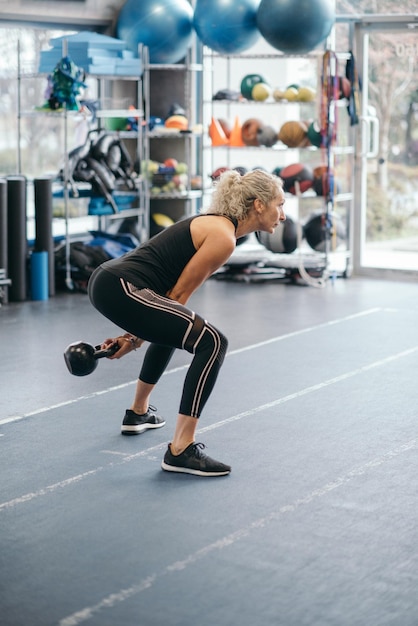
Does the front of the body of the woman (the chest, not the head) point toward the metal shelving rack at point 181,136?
no

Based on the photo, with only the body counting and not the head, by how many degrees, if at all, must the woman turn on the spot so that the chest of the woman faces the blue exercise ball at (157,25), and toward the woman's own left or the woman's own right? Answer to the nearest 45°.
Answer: approximately 90° to the woman's own left

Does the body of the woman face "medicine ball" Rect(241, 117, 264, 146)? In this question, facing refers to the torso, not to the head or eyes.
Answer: no

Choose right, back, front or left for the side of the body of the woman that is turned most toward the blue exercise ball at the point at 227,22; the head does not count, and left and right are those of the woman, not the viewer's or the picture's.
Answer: left

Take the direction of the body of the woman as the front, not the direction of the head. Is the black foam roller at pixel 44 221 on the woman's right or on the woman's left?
on the woman's left

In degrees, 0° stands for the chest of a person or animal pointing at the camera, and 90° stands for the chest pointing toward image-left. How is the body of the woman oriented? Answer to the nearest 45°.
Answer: approximately 270°

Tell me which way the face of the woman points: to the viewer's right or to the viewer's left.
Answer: to the viewer's right

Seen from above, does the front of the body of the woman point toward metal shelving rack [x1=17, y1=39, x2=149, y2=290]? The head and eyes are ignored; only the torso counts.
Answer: no

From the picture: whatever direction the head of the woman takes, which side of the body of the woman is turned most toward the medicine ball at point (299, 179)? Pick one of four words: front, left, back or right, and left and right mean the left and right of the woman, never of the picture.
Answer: left
